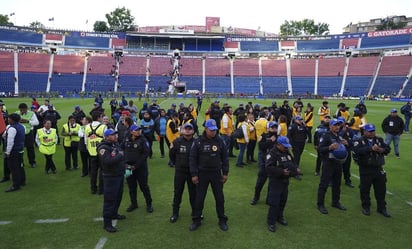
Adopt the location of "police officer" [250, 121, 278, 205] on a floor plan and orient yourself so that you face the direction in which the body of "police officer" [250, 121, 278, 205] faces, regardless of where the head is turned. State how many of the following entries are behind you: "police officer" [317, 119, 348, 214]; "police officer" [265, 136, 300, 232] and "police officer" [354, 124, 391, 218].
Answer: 0

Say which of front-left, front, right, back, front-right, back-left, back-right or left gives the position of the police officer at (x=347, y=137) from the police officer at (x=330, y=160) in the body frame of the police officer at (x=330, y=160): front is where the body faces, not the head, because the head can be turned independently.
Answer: back-left

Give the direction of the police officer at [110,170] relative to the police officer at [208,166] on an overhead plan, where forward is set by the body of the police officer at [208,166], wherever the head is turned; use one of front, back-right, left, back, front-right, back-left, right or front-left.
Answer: right

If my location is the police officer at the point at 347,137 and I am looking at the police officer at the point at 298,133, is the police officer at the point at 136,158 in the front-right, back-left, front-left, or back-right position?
front-left

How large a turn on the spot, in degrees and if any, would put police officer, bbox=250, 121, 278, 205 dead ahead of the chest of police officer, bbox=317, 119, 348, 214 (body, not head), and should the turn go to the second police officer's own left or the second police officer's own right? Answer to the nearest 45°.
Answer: approximately 135° to the second police officer's own right

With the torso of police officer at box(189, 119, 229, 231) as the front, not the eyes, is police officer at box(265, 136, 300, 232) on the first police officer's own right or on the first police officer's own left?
on the first police officer's own left

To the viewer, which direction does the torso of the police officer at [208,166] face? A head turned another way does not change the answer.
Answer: toward the camera

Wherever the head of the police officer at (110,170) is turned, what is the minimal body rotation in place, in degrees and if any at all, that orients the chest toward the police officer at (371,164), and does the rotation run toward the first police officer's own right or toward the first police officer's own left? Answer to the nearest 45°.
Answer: approximately 45° to the first police officer's own left

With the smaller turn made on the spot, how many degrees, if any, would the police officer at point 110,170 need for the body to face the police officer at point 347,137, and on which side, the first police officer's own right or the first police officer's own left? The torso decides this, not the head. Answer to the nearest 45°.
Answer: approximately 45° to the first police officer's own left

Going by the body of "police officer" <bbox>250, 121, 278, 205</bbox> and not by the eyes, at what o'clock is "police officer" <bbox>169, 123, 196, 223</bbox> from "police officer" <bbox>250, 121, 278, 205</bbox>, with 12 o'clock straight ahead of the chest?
"police officer" <bbox>169, 123, 196, 223</bbox> is roughly at 3 o'clock from "police officer" <bbox>250, 121, 278, 205</bbox>.

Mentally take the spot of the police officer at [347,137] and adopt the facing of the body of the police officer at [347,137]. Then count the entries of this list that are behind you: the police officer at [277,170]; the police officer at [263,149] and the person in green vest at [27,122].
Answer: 0

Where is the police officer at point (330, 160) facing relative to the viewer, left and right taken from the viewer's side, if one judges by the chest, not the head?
facing the viewer and to the right of the viewer

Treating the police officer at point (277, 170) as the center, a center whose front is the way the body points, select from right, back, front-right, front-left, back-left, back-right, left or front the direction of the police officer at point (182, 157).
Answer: back-right
